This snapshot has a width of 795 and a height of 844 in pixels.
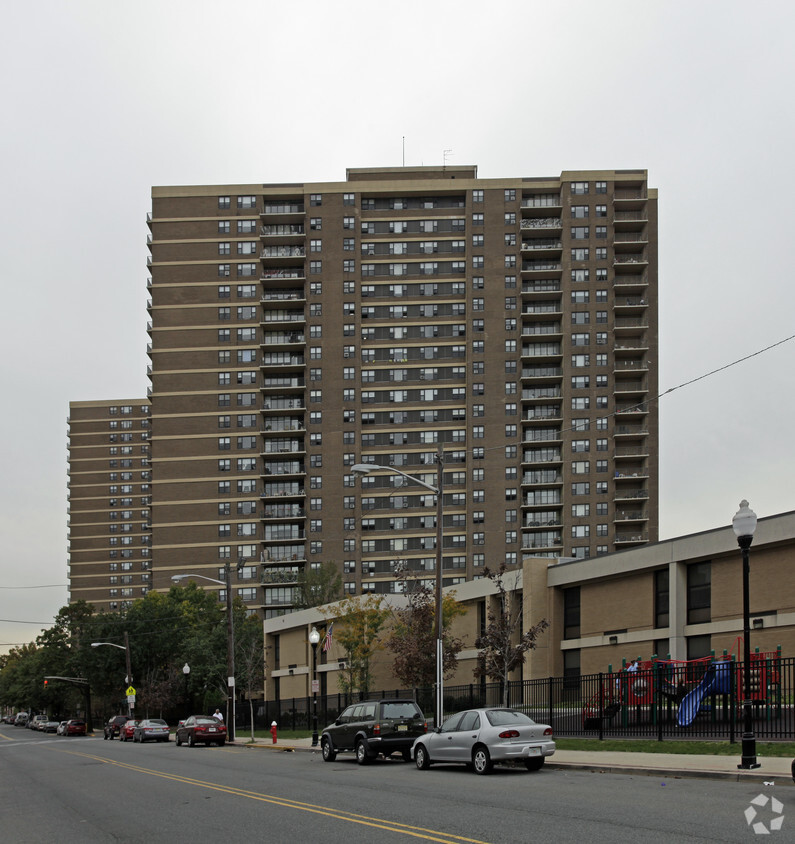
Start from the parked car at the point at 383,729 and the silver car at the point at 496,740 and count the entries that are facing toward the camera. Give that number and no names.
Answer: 0

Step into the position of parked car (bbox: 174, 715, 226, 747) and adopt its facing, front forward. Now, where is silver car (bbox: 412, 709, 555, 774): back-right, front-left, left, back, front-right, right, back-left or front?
back-left

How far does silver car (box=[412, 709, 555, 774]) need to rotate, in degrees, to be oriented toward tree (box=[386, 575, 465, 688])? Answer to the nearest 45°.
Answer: approximately 45° to its right

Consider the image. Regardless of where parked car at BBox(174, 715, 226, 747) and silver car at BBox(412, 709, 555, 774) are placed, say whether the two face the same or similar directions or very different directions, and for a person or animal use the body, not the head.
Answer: same or similar directions

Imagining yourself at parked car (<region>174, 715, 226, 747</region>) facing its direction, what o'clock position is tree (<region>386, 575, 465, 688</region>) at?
The tree is roughly at 5 o'clock from the parked car.

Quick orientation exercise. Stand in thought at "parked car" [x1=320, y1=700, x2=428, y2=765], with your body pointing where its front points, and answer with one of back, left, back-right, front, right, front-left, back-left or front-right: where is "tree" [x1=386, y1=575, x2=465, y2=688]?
front-right

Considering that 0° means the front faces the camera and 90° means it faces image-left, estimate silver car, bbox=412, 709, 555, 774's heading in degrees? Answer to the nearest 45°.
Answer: approximately 135°

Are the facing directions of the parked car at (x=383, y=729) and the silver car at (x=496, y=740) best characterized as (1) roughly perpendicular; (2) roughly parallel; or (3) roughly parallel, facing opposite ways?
roughly parallel

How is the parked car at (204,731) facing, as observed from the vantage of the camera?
facing away from the viewer and to the left of the viewer

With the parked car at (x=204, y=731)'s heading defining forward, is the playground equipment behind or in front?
behind

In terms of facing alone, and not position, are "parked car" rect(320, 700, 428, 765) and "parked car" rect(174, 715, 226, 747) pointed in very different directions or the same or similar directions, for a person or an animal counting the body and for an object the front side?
same or similar directions

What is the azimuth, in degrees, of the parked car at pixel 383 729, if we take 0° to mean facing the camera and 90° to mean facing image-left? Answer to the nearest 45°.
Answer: approximately 135°

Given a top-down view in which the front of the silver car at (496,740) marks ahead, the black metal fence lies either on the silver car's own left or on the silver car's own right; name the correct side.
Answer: on the silver car's own right
